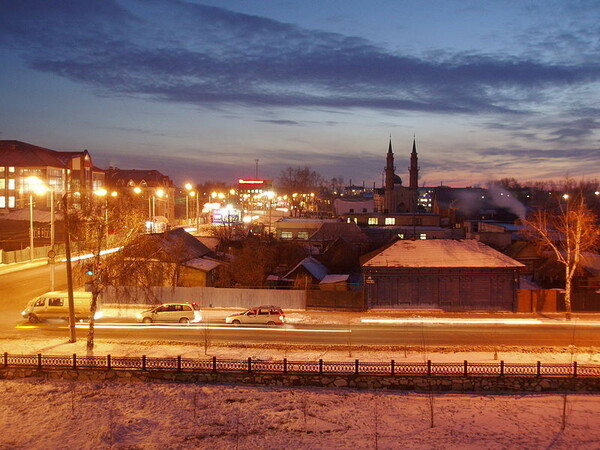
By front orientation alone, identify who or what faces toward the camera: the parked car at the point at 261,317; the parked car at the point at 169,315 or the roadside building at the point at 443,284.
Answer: the roadside building

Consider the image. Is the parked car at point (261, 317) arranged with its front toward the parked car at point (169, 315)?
yes

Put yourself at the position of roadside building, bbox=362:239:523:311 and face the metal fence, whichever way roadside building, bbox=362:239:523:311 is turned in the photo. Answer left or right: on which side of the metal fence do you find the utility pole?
right

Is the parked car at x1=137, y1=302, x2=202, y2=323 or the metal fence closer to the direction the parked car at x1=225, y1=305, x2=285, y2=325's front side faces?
the parked car

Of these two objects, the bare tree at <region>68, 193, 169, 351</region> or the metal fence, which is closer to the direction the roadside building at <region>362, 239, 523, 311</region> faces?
the metal fence

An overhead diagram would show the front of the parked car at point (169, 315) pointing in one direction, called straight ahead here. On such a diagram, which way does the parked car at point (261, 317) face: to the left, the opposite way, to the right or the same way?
the same way

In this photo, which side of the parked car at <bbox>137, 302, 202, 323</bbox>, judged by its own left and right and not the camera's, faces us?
left

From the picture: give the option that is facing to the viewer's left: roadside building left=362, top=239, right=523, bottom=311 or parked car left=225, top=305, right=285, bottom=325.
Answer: the parked car

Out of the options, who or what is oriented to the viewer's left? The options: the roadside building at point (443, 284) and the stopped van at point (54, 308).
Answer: the stopped van

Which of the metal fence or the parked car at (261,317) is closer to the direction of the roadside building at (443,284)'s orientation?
the metal fence

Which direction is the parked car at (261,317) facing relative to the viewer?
to the viewer's left

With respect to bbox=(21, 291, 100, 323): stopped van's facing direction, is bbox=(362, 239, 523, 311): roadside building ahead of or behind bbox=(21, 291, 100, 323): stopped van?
behind

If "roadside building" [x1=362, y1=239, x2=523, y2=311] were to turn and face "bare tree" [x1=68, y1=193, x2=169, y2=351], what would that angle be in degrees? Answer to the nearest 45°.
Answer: approximately 45° to its right

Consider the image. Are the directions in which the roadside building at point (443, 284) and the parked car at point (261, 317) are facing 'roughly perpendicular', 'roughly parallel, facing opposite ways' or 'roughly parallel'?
roughly perpendicular

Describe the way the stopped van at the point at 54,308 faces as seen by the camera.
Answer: facing to the left of the viewer

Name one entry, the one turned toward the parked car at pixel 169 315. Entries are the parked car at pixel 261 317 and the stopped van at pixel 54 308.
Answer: the parked car at pixel 261 317

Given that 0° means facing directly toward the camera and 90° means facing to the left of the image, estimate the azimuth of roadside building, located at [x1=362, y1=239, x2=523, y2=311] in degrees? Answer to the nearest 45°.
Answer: approximately 0°
